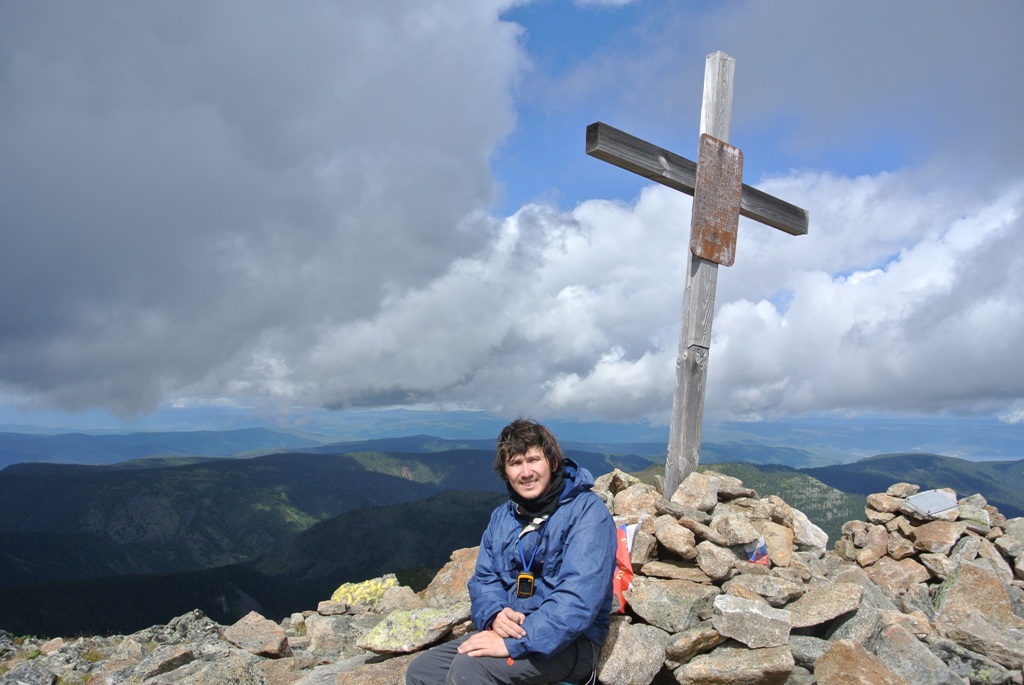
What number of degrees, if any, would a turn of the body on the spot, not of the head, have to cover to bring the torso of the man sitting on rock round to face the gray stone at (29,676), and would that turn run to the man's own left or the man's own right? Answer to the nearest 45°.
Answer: approximately 90° to the man's own right

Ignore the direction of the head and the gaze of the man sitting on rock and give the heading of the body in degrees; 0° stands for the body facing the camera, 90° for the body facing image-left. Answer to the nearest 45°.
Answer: approximately 45°

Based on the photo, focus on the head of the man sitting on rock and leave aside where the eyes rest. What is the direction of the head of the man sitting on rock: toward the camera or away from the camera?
toward the camera

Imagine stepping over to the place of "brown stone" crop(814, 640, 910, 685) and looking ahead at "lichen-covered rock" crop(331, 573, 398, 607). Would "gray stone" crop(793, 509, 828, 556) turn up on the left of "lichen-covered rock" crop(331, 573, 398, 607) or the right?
right

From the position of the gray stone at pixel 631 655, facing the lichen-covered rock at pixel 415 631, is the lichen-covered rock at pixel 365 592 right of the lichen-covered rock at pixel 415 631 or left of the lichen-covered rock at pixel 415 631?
right

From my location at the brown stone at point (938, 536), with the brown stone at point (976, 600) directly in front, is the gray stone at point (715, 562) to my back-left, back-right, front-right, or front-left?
front-right
